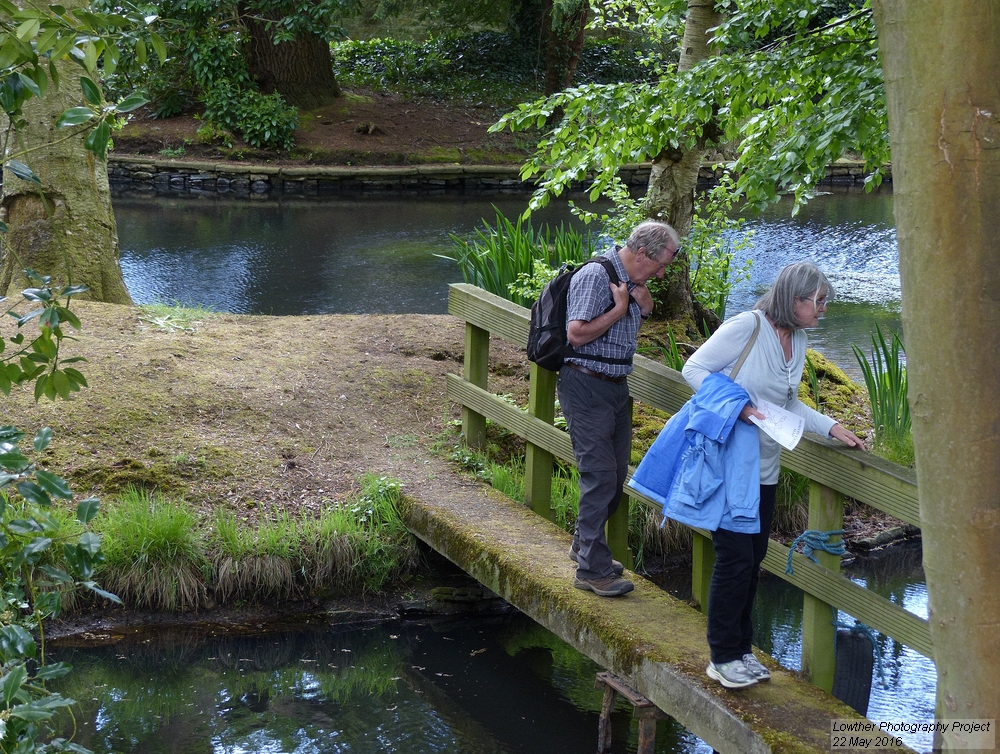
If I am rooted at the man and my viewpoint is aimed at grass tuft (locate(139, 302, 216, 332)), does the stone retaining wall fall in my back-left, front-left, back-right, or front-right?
front-right

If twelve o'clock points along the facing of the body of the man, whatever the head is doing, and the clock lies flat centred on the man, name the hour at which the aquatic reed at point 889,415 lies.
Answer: The aquatic reed is roughly at 10 o'clock from the man.

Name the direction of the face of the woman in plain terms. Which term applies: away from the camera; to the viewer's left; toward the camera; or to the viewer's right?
to the viewer's right

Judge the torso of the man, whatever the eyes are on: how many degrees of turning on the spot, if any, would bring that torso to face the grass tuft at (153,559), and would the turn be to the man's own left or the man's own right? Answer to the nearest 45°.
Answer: approximately 180°

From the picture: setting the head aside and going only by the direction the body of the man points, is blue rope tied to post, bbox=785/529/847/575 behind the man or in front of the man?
in front

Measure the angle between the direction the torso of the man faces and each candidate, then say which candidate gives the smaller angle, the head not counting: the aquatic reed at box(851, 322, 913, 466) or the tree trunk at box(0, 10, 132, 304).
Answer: the aquatic reed

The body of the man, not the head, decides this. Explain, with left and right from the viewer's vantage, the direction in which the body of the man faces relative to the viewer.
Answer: facing to the right of the viewer

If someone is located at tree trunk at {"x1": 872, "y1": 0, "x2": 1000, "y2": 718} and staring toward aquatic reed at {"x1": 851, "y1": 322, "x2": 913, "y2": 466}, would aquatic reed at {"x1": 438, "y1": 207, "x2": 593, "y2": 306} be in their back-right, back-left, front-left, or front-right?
front-left

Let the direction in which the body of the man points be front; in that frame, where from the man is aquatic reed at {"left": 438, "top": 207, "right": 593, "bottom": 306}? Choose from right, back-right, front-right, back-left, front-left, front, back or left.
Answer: left

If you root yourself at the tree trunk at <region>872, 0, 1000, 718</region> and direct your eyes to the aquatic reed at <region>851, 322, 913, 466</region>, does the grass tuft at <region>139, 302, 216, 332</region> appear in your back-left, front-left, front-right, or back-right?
front-left

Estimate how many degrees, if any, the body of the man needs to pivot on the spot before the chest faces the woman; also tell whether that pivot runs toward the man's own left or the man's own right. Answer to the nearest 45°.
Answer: approximately 45° to the man's own right

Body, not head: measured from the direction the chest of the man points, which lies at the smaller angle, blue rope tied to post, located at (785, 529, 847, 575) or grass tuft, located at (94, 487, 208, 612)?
the blue rope tied to post

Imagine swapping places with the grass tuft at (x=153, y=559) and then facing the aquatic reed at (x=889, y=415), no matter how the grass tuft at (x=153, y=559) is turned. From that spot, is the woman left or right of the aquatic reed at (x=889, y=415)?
right

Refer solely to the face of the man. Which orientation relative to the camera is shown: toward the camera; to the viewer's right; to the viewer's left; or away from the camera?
to the viewer's right
